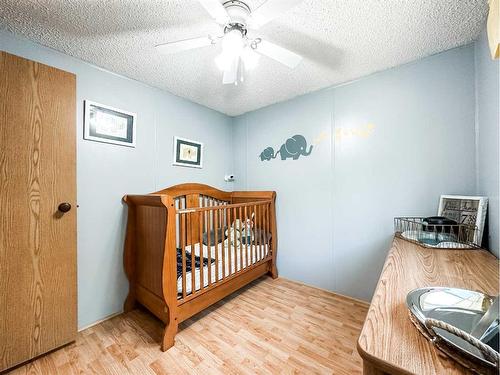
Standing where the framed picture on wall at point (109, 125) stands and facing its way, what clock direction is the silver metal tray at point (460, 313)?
The silver metal tray is roughly at 1 o'clock from the framed picture on wall.

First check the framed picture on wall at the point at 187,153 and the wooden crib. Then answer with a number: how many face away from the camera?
0

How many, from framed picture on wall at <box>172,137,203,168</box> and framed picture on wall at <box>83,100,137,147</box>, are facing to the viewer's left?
0

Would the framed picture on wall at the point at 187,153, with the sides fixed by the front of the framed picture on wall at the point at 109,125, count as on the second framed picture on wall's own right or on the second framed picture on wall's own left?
on the second framed picture on wall's own left

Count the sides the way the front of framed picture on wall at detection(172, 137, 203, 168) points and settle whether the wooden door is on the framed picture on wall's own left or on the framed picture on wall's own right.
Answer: on the framed picture on wall's own right

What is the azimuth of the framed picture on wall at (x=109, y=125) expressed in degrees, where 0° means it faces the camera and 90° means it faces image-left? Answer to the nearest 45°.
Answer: approximately 315°

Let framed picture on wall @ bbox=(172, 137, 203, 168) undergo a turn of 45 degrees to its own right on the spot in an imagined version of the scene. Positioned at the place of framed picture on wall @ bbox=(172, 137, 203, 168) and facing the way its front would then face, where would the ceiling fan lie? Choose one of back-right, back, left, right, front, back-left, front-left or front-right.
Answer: front

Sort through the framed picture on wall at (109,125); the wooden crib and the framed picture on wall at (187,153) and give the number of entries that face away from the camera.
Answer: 0

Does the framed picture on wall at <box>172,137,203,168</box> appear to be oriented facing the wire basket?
yes
